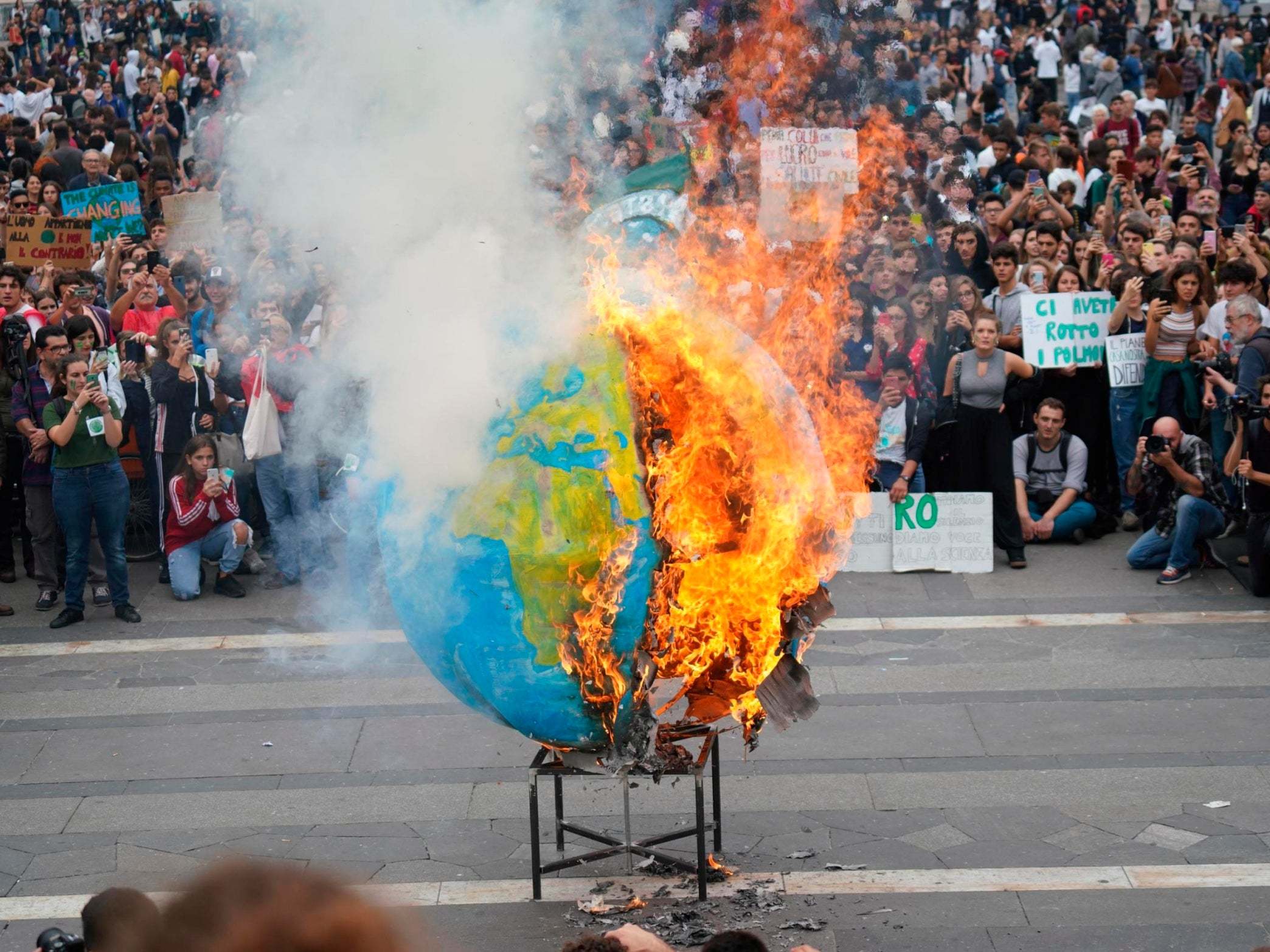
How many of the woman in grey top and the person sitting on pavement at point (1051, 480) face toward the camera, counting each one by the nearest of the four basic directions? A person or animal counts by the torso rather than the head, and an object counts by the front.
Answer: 2

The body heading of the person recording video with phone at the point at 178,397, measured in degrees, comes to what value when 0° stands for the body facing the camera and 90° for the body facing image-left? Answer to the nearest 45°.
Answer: approximately 315°

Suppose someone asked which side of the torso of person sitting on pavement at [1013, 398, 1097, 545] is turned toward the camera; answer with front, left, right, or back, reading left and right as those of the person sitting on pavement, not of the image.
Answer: front

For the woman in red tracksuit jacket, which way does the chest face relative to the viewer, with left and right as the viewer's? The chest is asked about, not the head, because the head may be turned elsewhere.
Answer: facing the viewer and to the right of the viewer

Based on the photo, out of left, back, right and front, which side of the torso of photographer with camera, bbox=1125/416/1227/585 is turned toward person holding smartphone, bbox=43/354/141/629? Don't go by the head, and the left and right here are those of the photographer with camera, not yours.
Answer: front

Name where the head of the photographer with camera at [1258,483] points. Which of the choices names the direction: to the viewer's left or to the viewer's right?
to the viewer's left

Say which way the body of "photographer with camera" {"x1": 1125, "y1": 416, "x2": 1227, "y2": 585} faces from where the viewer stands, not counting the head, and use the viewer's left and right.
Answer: facing the viewer and to the left of the viewer

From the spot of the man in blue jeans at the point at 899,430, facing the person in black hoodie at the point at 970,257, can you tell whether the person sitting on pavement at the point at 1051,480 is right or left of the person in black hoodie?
right

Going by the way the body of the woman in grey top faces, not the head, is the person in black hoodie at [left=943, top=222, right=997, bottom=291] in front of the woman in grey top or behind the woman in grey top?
behind

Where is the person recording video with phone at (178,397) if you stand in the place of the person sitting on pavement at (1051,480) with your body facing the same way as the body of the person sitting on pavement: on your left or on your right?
on your right

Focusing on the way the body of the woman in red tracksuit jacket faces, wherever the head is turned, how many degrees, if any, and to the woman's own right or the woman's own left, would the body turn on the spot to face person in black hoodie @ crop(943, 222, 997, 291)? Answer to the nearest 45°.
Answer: approximately 45° to the woman's own left

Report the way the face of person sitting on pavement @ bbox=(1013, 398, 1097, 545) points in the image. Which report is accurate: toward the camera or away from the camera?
toward the camera

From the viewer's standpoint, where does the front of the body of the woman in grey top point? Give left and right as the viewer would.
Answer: facing the viewer

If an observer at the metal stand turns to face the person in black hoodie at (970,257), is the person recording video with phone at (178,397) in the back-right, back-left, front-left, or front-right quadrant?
front-left
